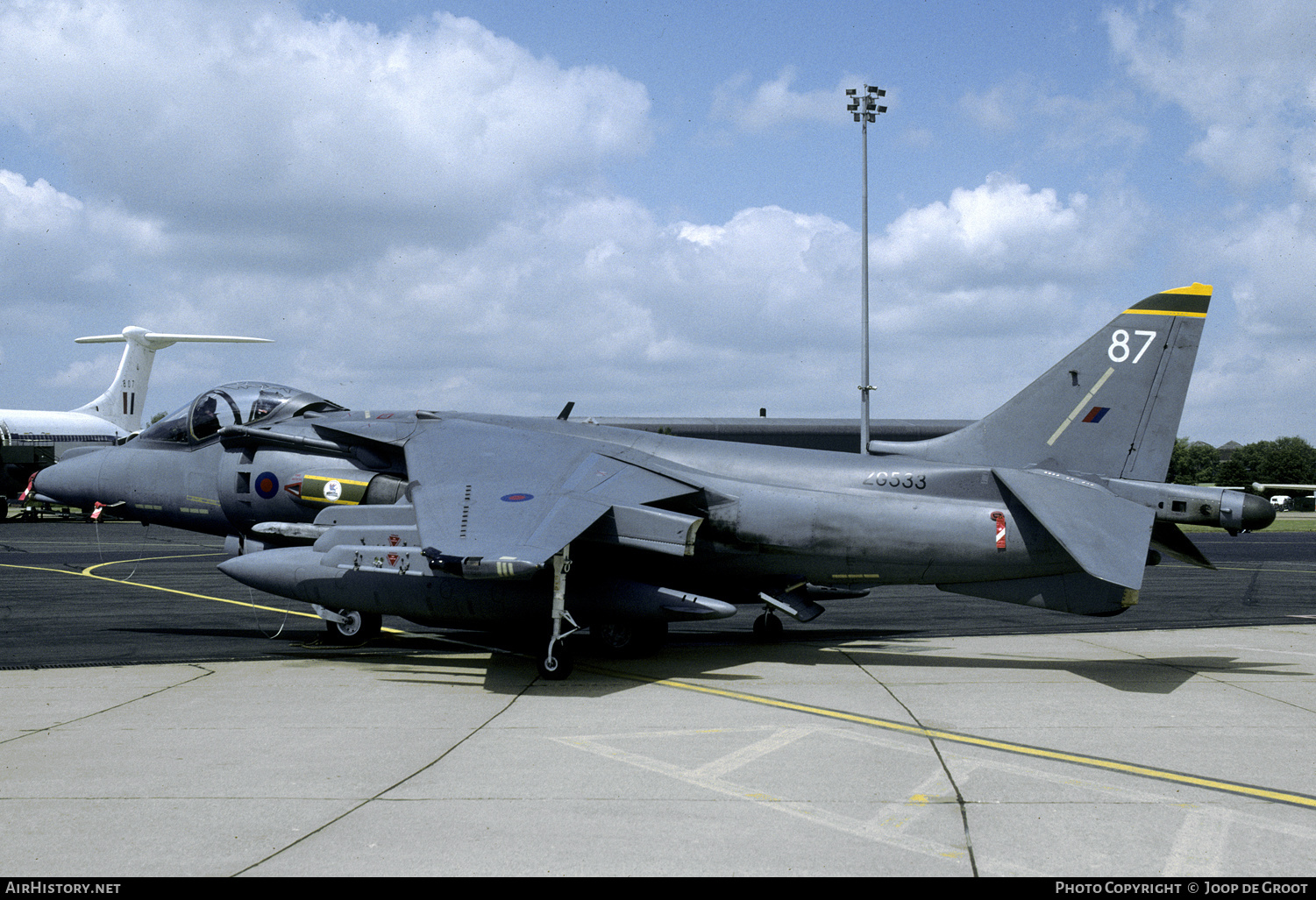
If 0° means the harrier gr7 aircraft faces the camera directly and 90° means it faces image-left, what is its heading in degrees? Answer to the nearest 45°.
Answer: approximately 90°
